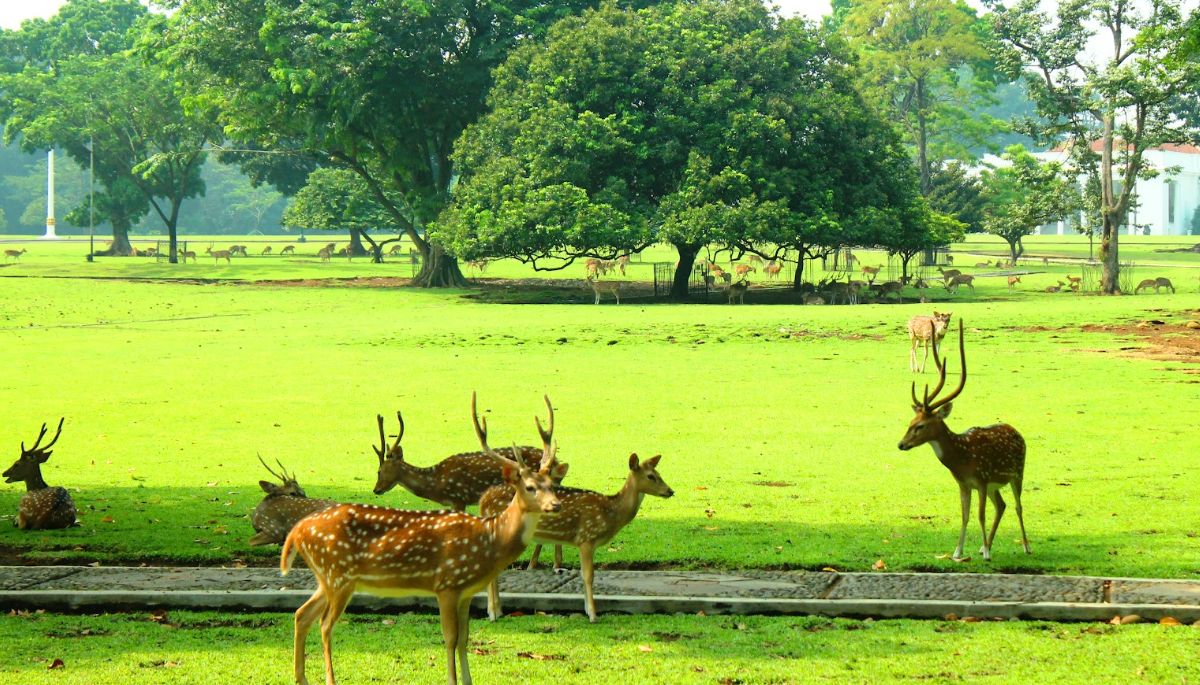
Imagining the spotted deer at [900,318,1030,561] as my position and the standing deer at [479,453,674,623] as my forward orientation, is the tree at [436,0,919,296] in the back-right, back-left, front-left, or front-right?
back-right

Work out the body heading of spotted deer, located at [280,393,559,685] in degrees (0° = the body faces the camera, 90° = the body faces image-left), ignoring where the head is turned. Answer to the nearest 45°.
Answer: approximately 270°

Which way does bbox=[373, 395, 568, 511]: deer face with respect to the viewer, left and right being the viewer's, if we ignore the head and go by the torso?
facing to the left of the viewer

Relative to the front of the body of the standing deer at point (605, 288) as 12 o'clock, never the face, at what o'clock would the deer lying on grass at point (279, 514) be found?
The deer lying on grass is roughly at 9 o'clock from the standing deer.

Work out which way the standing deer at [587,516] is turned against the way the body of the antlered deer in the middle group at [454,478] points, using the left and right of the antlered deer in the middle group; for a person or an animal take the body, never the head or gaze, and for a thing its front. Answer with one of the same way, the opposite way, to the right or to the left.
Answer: the opposite way

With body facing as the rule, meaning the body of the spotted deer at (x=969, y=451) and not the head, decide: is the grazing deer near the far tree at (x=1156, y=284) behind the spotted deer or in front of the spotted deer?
behind

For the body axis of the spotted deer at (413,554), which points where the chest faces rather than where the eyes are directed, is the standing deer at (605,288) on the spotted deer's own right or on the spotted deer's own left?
on the spotted deer's own left

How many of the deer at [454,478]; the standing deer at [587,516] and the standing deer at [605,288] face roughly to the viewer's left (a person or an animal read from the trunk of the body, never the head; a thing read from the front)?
2

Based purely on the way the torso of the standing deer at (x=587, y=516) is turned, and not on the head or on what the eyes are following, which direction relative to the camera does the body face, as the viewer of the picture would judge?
to the viewer's right

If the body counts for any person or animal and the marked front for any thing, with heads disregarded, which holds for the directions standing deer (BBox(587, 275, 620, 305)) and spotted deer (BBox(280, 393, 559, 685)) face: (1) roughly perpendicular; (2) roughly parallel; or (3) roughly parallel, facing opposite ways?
roughly parallel, facing opposite ways

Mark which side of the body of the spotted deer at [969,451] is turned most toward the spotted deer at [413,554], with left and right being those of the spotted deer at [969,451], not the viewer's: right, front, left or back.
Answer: front

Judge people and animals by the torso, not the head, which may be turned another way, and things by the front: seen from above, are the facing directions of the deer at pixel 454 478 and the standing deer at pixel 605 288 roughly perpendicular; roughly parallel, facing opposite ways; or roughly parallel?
roughly parallel

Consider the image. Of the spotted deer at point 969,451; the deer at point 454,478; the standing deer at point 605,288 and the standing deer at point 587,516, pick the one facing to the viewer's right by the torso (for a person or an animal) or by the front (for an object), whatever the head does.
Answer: the standing deer at point 587,516

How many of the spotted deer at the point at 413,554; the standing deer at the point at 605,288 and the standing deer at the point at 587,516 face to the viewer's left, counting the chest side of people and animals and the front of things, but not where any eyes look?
1

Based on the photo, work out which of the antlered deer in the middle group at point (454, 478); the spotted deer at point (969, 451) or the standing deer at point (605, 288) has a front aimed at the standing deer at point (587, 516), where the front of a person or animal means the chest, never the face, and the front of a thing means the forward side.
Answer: the spotted deer

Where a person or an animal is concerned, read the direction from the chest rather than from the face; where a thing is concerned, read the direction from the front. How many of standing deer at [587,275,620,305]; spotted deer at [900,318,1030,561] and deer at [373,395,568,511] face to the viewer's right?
0

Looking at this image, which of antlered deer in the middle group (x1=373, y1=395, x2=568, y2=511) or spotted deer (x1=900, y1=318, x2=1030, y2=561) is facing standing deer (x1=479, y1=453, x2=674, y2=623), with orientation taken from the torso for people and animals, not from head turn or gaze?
the spotted deer

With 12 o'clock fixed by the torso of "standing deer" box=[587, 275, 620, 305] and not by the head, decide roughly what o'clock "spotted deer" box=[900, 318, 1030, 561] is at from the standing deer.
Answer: The spotted deer is roughly at 9 o'clock from the standing deer.
